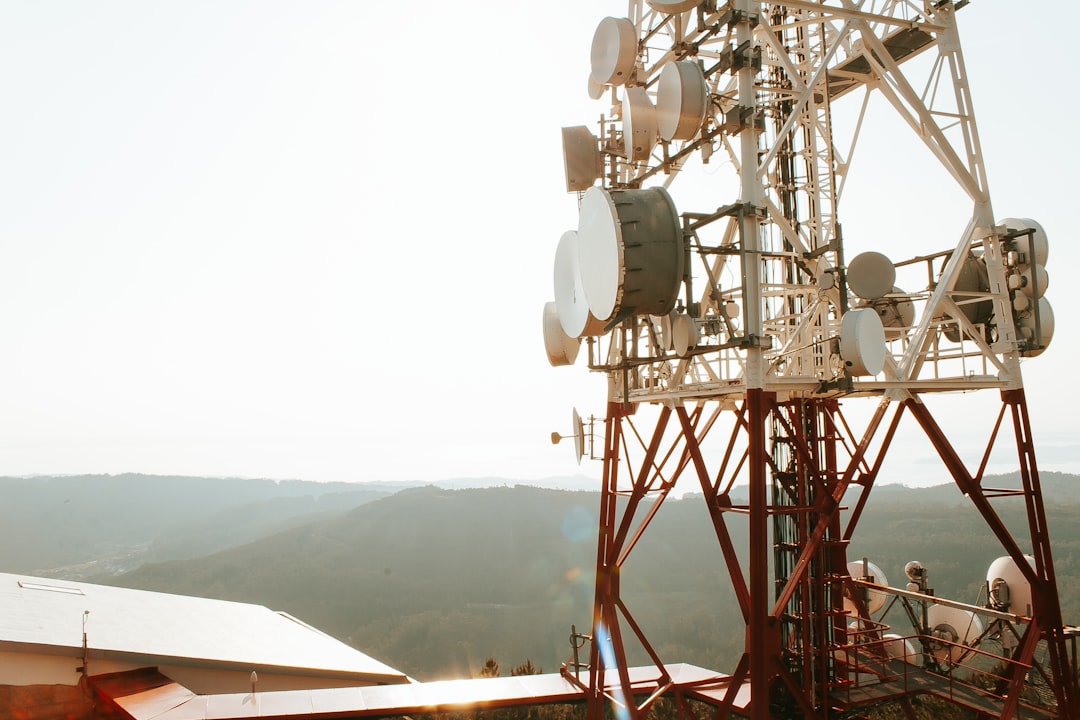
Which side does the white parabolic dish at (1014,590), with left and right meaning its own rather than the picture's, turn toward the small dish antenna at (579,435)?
back

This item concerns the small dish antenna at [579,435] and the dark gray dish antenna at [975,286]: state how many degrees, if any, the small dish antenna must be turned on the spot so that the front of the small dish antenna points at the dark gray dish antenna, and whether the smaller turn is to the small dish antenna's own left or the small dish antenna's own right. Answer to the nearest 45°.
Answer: approximately 180°

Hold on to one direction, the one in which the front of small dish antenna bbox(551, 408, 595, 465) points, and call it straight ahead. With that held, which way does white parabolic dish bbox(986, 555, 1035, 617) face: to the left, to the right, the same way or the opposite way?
the opposite way

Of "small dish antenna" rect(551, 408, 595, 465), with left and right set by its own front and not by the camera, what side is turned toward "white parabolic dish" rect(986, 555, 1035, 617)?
back

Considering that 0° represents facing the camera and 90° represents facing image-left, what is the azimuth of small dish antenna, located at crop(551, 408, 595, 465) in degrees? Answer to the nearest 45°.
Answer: approximately 90°

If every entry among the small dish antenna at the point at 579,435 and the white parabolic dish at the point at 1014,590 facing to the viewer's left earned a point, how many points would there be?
1

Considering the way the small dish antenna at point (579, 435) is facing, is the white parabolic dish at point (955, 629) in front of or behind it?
behind

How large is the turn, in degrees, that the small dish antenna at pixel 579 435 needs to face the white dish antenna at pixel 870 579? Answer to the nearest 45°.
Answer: approximately 135° to its right

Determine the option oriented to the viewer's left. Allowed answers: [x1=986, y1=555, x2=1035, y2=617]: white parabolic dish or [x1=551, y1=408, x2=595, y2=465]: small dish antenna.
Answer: the small dish antenna
